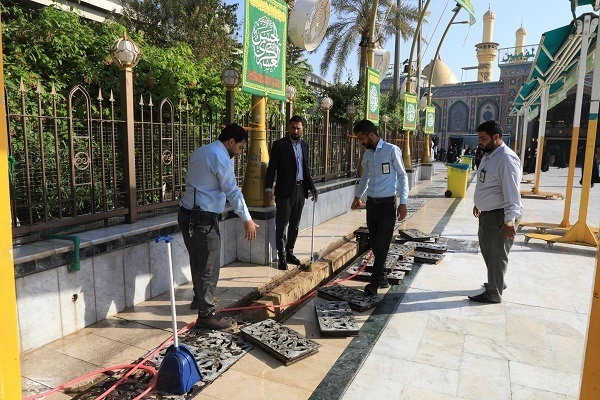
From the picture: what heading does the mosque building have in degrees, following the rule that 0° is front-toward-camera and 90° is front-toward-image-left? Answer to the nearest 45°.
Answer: approximately 0°

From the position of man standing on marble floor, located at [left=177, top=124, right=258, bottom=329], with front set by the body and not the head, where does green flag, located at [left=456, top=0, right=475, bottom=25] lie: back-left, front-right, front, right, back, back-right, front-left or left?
front-left

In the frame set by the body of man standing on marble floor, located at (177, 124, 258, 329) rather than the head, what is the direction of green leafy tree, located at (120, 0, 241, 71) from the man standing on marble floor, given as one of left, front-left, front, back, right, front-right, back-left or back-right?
left

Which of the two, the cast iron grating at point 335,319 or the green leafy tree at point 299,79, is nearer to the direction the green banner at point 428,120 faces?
the cast iron grating

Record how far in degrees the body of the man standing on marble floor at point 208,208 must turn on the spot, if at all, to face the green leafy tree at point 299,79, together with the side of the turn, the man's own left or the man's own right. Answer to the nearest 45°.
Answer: approximately 90° to the man's own left

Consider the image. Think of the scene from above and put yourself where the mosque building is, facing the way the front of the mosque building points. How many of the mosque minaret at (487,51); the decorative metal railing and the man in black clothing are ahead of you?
2

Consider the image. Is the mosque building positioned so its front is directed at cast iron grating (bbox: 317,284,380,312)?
yes

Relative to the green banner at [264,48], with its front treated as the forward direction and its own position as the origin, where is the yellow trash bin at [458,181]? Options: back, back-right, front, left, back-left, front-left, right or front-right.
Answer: back-left

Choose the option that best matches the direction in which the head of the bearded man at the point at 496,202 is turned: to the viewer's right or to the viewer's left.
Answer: to the viewer's left

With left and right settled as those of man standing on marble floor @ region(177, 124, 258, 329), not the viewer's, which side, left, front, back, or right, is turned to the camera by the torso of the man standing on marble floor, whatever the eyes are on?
right

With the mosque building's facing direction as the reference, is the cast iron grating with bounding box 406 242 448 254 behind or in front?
in front

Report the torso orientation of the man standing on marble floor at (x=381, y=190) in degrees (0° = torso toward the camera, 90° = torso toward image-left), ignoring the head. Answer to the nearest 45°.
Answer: approximately 45°
